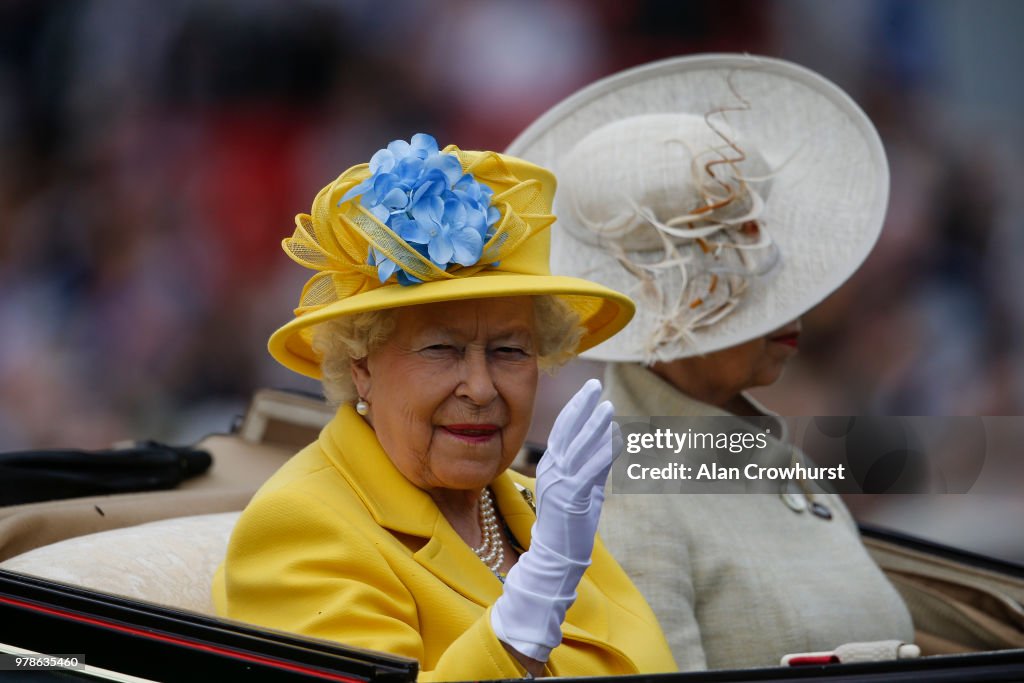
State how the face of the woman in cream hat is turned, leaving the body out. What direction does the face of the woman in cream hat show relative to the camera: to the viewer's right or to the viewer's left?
to the viewer's right

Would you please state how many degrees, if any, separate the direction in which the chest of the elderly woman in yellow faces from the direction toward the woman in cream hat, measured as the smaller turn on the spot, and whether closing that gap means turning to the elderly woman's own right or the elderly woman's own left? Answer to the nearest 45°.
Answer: approximately 90° to the elderly woman's own left

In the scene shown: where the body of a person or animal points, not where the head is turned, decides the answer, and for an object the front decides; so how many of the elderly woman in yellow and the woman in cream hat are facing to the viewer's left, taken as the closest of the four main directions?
0

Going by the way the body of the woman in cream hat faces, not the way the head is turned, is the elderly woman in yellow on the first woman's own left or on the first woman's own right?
on the first woman's own right

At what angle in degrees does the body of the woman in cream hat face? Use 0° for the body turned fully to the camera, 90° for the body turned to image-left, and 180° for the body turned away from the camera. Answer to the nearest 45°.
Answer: approximately 270°

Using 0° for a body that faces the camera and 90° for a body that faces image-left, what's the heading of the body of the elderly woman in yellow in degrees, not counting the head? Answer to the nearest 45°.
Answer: approximately 315°
